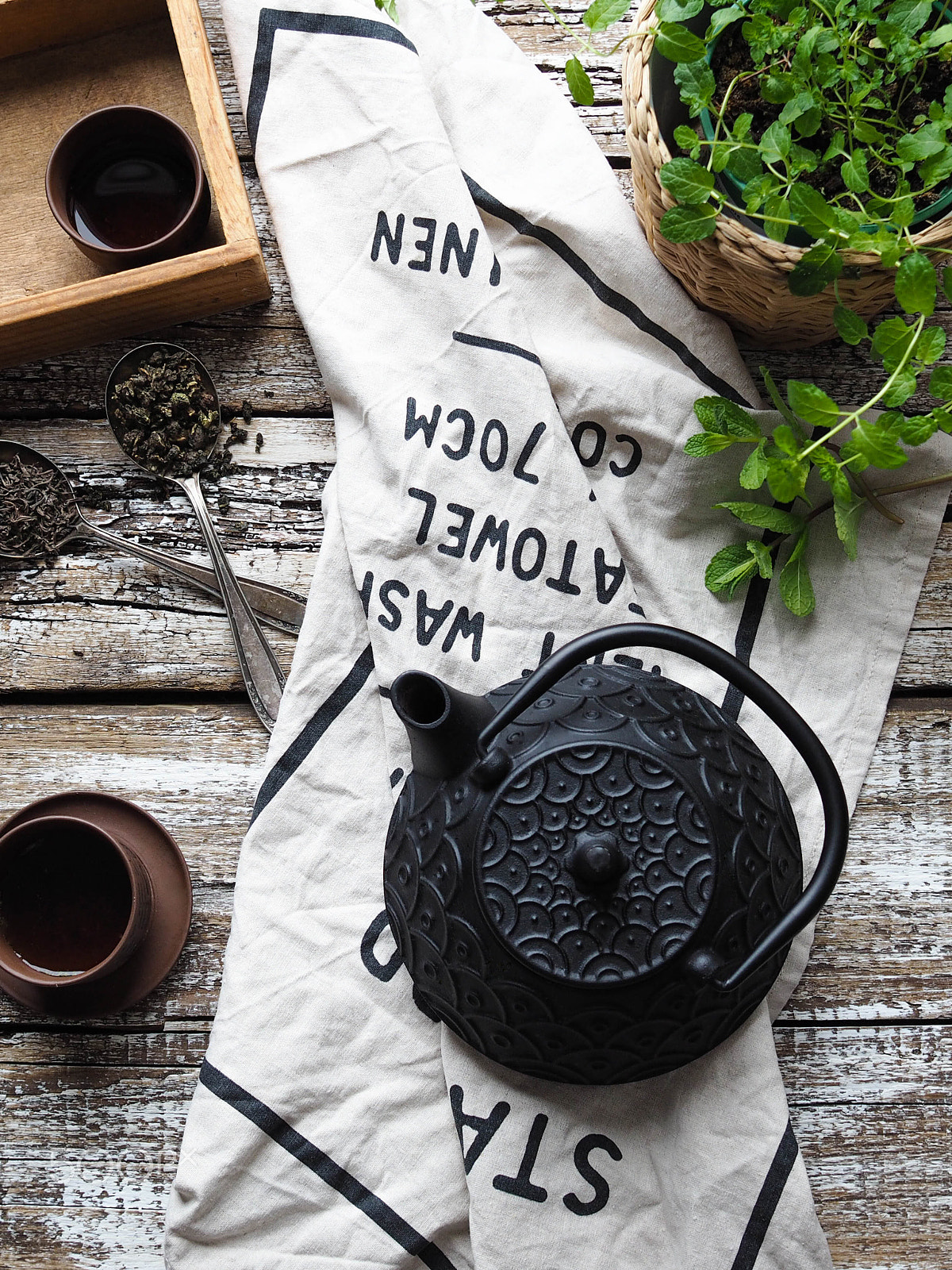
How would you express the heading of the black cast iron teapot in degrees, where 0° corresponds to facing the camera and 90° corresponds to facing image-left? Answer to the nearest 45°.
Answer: approximately 135°

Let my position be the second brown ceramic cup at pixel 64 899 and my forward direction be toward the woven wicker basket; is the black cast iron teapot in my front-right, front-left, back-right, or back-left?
front-right
